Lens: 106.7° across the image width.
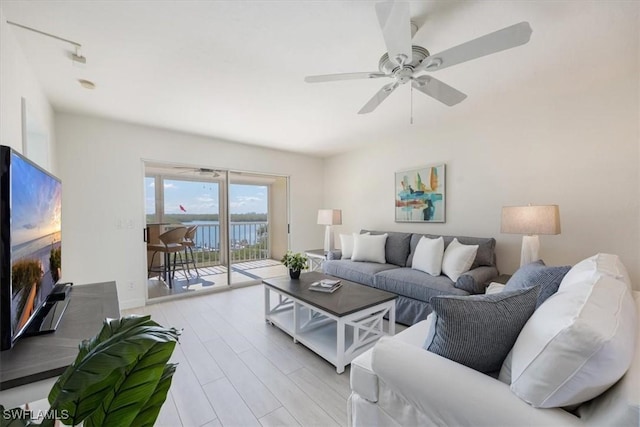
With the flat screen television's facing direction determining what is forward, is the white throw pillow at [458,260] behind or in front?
in front

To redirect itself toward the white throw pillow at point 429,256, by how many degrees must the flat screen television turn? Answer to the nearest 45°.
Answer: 0° — it already faces it

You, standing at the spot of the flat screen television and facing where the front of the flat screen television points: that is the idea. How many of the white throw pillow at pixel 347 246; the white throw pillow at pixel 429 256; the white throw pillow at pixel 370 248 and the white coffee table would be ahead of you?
4

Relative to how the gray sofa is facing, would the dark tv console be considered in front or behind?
in front

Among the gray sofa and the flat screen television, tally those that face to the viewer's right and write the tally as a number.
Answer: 1

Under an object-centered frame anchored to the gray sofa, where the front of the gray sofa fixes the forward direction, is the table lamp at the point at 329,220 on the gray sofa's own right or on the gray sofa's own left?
on the gray sofa's own right

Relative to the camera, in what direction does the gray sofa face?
facing the viewer and to the left of the viewer

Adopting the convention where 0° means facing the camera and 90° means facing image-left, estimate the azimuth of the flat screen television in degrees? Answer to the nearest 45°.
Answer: approximately 270°

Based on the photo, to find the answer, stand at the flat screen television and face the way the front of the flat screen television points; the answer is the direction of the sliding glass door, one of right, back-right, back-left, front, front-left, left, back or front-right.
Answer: front-left

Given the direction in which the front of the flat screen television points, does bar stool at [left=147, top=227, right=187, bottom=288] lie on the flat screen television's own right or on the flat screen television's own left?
on the flat screen television's own left

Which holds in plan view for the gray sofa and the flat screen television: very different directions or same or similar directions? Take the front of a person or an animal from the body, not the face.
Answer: very different directions

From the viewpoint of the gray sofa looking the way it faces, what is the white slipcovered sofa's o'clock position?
The white slipcovered sofa is roughly at 10 o'clock from the gray sofa.

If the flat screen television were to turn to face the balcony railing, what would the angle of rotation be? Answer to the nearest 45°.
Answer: approximately 45° to its left
